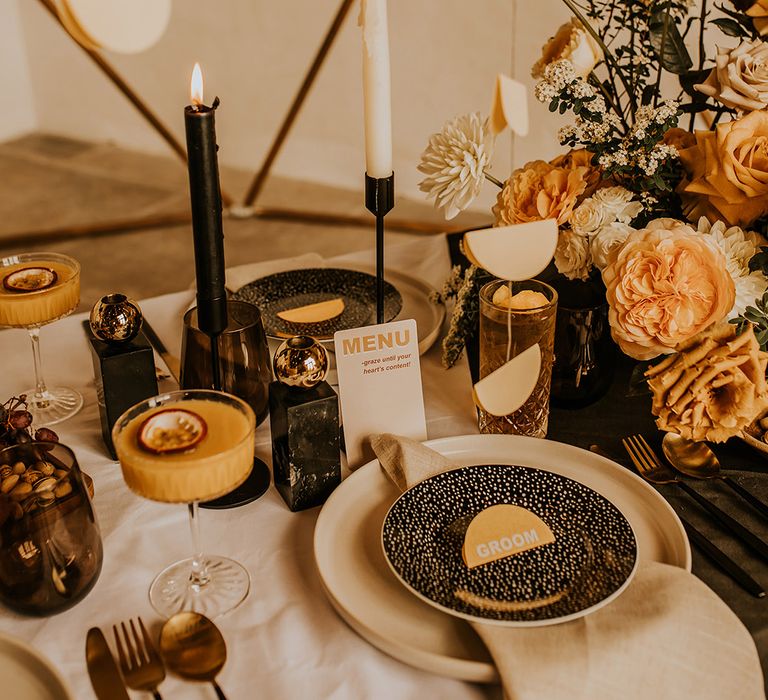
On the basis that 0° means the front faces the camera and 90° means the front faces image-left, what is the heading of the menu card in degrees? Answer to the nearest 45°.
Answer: approximately 0°
